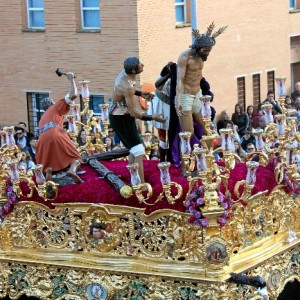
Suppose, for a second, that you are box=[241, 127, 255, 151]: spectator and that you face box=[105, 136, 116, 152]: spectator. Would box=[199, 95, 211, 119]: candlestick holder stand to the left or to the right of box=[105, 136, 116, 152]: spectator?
left

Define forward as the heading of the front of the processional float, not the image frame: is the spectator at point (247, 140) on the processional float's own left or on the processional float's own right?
on the processional float's own left

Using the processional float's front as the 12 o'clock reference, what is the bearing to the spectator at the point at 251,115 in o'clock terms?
The spectator is roughly at 8 o'clock from the processional float.

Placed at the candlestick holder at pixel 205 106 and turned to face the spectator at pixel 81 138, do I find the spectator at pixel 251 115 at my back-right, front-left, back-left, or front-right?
front-right

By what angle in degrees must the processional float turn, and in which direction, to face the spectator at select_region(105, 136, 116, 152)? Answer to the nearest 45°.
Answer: approximately 135° to its left

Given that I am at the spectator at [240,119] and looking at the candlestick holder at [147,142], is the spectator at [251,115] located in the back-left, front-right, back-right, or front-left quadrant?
back-left

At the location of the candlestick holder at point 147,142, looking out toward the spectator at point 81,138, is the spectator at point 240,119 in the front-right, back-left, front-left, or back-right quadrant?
front-right

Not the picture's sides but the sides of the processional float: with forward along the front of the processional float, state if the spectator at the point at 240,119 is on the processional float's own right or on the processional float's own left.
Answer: on the processional float's own left

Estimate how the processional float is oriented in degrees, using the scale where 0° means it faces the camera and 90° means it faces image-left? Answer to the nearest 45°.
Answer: approximately 315°
